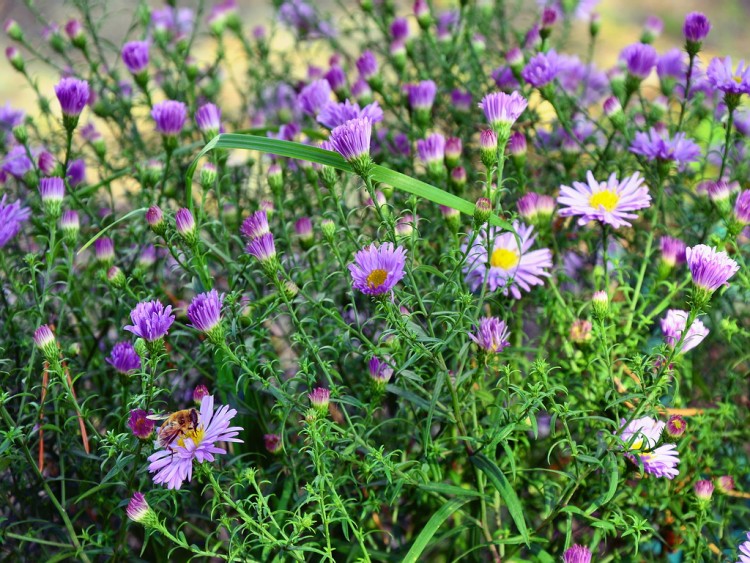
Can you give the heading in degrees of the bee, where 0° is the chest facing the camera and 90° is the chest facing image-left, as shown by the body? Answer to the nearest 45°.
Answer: approximately 270°

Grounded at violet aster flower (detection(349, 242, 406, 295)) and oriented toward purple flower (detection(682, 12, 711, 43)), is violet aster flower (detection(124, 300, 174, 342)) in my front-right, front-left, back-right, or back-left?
back-left

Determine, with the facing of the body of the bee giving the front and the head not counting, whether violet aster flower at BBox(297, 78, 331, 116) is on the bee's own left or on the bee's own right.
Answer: on the bee's own left

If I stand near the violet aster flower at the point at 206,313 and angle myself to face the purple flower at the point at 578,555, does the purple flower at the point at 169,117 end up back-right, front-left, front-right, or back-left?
back-left
